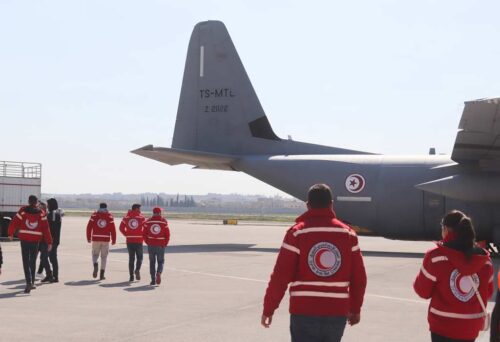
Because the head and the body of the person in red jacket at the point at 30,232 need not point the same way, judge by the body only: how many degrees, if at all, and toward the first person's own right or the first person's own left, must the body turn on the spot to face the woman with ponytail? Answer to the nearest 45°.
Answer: approximately 180°

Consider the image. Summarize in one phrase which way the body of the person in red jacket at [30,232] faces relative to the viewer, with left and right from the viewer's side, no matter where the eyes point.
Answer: facing away from the viewer

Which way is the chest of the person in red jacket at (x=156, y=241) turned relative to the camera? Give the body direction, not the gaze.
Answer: away from the camera

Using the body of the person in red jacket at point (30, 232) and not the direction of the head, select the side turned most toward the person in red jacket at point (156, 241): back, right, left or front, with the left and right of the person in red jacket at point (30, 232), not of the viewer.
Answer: right

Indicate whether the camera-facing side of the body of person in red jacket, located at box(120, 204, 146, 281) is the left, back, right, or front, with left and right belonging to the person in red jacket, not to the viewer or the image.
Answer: back

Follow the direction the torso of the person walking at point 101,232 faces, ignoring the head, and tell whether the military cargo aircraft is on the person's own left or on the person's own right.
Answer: on the person's own right

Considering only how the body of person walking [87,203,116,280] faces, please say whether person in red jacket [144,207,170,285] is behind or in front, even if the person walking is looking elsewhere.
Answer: behind

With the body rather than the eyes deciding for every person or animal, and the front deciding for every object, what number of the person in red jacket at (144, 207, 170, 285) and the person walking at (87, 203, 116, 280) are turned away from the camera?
2

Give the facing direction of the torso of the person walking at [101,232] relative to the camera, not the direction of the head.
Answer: away from the camera

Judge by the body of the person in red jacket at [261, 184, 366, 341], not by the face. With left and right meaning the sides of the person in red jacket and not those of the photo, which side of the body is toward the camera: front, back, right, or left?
back

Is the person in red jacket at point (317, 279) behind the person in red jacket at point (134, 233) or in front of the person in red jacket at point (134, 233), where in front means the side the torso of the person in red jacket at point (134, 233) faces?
behind

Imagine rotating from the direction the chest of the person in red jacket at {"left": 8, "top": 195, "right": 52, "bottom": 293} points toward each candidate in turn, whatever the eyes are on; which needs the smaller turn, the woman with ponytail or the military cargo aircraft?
the military cargo aircraft

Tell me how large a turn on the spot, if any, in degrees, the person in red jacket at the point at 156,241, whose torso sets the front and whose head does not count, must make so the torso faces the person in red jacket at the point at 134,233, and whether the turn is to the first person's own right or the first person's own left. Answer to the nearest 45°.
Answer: approximately 45° to the first person's own left
